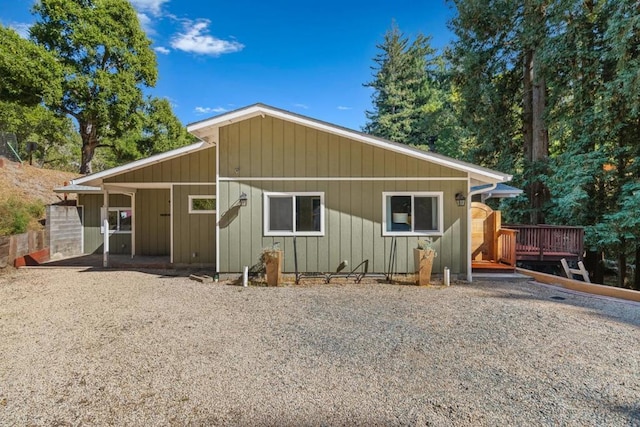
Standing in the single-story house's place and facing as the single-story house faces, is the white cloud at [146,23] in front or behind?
behind

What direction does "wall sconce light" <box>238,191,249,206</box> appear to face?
toward the camera

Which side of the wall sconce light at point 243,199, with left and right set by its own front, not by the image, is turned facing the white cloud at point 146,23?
back

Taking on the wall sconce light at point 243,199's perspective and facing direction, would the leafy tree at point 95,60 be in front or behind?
behind

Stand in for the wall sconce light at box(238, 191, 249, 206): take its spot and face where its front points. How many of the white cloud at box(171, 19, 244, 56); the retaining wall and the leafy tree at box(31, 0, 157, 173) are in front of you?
0

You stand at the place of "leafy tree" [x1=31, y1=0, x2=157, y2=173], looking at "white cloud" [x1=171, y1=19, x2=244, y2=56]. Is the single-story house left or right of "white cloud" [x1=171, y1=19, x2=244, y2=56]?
right

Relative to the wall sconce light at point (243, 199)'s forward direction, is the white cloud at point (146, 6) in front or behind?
behind

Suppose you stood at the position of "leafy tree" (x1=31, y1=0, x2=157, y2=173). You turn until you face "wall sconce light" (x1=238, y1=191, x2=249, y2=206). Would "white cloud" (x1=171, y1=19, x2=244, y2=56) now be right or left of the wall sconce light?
left

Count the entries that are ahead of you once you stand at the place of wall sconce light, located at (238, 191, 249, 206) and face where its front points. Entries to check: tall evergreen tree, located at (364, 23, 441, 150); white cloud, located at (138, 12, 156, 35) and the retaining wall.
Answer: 0

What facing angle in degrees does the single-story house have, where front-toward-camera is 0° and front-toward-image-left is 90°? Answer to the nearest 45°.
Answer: approximately 0°

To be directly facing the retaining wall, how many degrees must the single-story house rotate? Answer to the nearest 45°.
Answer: approximately 135° to its right

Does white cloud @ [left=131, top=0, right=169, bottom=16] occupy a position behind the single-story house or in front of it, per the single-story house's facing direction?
behind
